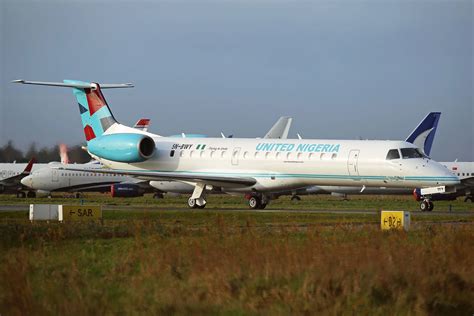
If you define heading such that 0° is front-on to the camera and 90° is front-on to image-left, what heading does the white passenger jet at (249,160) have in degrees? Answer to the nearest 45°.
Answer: approximately 315°
